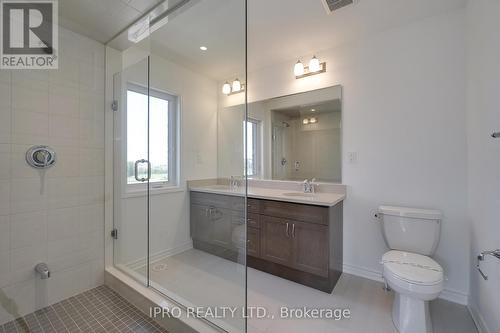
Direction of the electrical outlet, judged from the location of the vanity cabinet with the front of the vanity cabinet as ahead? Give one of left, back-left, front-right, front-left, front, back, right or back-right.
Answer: back-left

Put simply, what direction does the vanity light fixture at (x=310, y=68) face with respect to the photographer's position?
facing the viewer and to the left of the viewer

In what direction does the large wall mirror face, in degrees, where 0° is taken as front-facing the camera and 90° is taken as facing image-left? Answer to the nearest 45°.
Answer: approximately 45°

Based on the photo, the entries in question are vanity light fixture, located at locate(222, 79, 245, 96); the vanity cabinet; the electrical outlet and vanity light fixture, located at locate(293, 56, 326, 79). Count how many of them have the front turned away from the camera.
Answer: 0

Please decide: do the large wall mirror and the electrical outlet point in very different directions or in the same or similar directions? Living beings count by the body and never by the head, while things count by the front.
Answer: same or similar directions

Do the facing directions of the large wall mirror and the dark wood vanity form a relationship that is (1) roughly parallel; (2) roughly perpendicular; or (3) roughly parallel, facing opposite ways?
roughly parallel

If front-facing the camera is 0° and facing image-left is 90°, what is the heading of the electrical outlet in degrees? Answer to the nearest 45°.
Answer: approximately 45°

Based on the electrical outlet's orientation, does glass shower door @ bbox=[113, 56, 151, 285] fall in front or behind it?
in front

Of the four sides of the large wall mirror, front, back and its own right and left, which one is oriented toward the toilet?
left

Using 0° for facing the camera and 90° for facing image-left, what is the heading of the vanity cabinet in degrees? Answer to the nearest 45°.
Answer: approximately 45°
